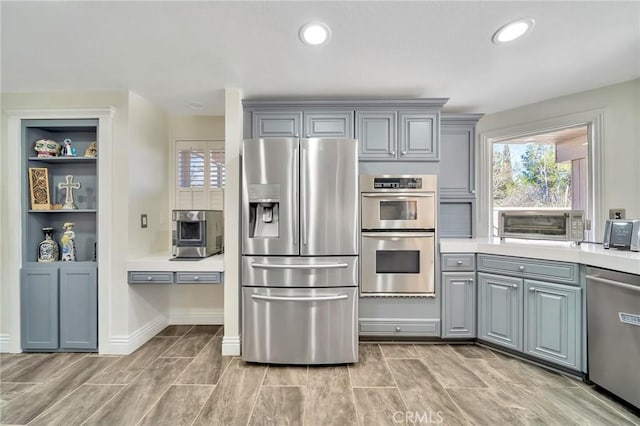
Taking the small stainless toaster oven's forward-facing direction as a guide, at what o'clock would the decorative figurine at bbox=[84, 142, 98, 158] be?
The decorative figurine is roughly at 2 o'clock from the small stainless toaster oven.

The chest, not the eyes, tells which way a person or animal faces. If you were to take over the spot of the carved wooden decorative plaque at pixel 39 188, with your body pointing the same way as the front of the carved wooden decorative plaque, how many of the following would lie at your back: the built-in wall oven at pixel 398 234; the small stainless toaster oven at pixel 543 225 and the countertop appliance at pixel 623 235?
0

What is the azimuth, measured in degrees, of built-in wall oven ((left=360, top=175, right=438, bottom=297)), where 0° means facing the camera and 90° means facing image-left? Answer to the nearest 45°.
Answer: approximately 0°

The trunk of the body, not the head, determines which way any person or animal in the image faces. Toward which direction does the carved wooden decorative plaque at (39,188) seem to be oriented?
toward the camera

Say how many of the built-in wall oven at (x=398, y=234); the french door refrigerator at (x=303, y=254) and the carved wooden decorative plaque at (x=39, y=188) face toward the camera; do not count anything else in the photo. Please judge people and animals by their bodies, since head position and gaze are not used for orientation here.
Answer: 3

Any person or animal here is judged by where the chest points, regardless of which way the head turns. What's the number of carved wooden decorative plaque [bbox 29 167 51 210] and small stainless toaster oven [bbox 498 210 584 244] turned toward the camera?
2

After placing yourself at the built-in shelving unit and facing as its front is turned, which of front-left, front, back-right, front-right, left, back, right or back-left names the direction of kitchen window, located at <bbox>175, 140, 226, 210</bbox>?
left

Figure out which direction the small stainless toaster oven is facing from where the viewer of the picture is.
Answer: facing the viewer

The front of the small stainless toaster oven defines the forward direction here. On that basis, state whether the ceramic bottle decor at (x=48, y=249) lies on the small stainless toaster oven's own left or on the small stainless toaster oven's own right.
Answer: on the small stainless toaster oven's own right

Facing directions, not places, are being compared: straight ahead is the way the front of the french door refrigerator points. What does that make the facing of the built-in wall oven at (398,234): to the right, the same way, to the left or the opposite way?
the same way

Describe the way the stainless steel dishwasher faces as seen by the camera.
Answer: facing the viewer and to the left of the viewer

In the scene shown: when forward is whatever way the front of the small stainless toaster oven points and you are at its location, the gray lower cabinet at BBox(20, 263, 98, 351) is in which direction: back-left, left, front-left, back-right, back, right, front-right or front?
front-right

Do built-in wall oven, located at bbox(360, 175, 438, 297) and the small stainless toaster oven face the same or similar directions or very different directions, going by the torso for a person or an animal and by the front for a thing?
same or similar directions
